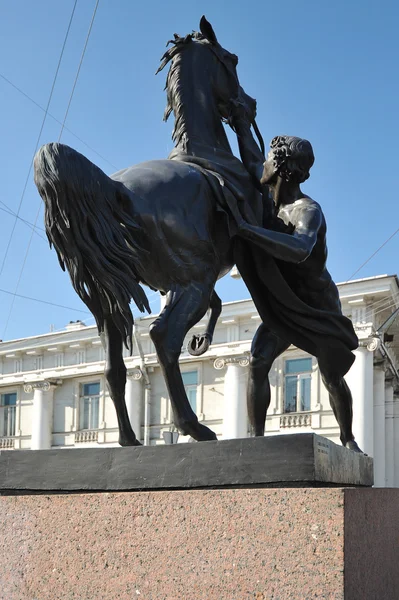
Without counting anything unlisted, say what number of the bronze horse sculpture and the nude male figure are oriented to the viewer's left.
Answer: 1

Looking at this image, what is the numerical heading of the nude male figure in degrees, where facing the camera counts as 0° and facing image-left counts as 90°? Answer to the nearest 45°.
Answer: approximately 90°

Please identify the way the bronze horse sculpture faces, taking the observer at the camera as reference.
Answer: facing away from the viewer and to the right of the viewer
